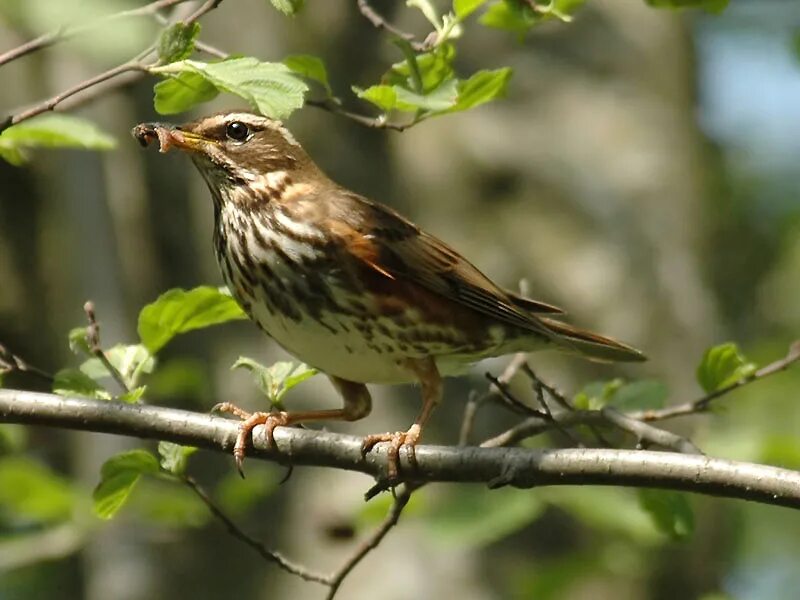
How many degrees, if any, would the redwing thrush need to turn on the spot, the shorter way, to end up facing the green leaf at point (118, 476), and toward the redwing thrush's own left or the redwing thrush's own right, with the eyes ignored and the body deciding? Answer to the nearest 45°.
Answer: approximately 45° to the redwing thrush's own left

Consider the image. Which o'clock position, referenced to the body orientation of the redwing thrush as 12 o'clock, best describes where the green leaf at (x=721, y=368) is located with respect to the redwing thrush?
The green leaf is roughly at 7 o'clock from the redwing thrush.

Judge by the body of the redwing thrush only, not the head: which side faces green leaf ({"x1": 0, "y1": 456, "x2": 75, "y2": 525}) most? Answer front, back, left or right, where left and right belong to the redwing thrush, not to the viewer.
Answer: front

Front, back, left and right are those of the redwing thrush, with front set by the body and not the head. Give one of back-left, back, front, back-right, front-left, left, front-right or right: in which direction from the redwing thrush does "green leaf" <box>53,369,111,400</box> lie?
front-left

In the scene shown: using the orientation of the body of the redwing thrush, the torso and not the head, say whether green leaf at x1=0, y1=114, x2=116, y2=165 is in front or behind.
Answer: in front

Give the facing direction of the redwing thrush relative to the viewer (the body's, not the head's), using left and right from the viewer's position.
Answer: facing to the left of the viewer

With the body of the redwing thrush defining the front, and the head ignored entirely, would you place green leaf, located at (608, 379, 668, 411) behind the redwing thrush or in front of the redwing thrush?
behind

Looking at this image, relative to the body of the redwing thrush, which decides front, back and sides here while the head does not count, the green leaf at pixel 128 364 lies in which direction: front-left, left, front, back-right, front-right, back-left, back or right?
front-left

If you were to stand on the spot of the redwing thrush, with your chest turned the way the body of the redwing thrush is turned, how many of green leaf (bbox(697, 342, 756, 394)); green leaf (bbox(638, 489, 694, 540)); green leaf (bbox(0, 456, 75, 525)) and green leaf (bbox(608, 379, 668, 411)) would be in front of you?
1
